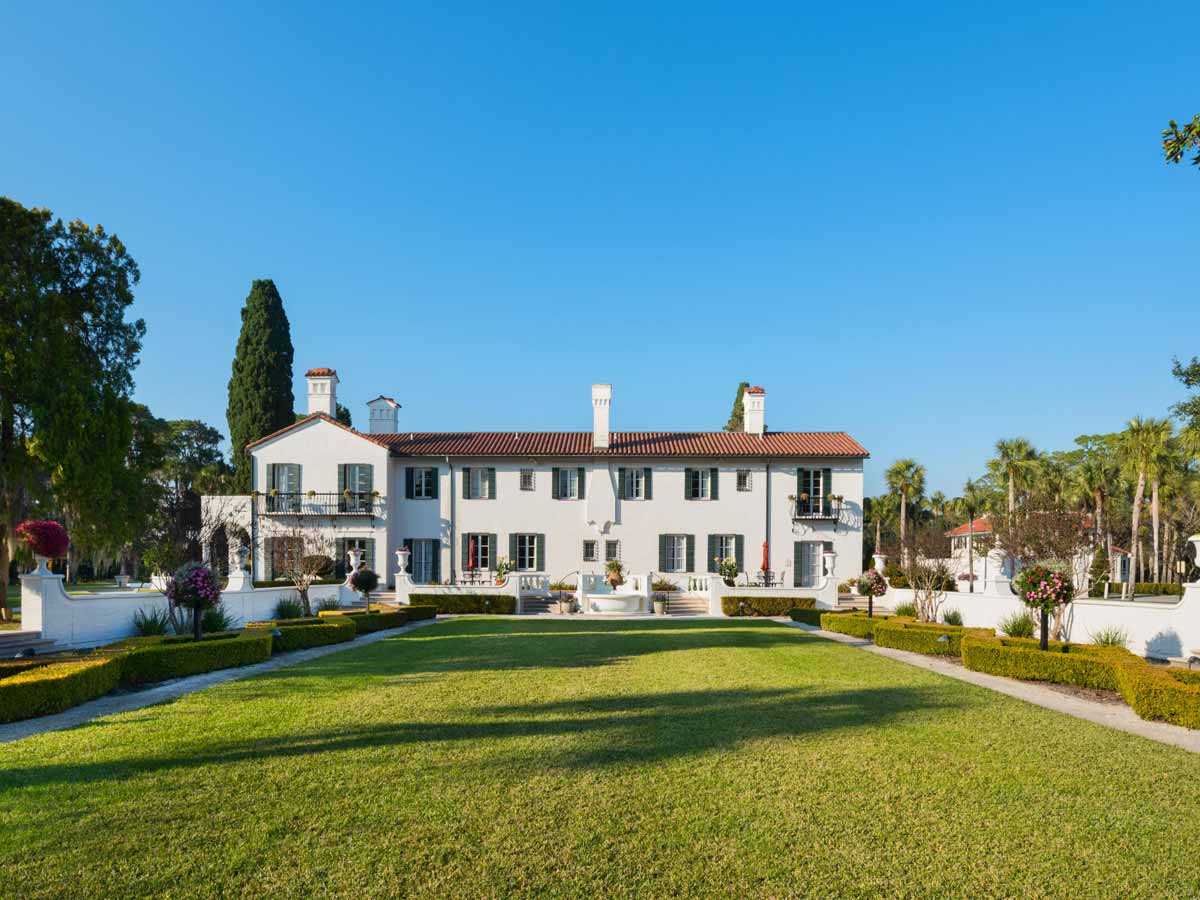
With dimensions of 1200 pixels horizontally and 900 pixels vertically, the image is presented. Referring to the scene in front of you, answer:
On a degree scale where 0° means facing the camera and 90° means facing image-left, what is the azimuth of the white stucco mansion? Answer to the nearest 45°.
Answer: approximately 0°

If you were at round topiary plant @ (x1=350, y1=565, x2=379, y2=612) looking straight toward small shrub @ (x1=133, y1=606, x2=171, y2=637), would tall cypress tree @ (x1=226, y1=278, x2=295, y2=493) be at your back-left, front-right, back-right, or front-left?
back-right

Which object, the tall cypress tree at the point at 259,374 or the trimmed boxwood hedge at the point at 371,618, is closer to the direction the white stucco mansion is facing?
the trimmed boxwood hedge

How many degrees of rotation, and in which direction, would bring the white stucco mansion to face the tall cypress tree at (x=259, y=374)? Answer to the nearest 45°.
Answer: approximately 135° to its right

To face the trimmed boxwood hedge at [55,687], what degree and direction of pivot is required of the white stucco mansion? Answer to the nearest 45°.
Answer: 0° — it already faces it
